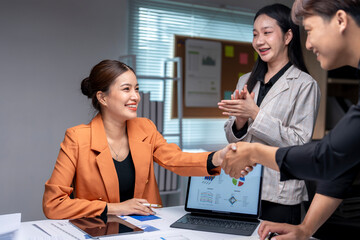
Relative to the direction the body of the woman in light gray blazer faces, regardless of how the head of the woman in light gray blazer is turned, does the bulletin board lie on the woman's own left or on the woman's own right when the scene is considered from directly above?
on the woman's own right

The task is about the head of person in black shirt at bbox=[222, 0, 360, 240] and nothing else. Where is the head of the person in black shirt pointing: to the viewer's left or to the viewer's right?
to the viewer's left

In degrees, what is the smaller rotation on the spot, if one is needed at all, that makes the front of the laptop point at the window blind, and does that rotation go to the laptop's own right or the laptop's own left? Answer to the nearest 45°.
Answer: approximately 135° to the laptop's own right

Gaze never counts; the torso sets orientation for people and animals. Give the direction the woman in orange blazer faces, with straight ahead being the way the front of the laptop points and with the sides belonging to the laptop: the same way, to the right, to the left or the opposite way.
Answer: to the left

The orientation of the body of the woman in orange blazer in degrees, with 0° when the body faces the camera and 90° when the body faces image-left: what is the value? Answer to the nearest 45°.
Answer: approximately 315°

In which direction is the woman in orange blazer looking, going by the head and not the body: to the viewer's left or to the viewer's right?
to the viewer's right

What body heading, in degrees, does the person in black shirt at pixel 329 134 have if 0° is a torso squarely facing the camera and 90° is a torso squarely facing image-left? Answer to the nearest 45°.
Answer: approximately 90°

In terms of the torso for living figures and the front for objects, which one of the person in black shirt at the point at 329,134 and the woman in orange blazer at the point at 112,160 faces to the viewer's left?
the person in black shirt

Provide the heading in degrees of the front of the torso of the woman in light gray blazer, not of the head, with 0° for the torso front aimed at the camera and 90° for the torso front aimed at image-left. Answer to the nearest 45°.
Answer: approximately 45°

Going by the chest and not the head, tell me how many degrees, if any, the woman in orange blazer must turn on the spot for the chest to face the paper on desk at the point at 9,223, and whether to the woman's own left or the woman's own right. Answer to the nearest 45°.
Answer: approximately 90° to the woman's own right
